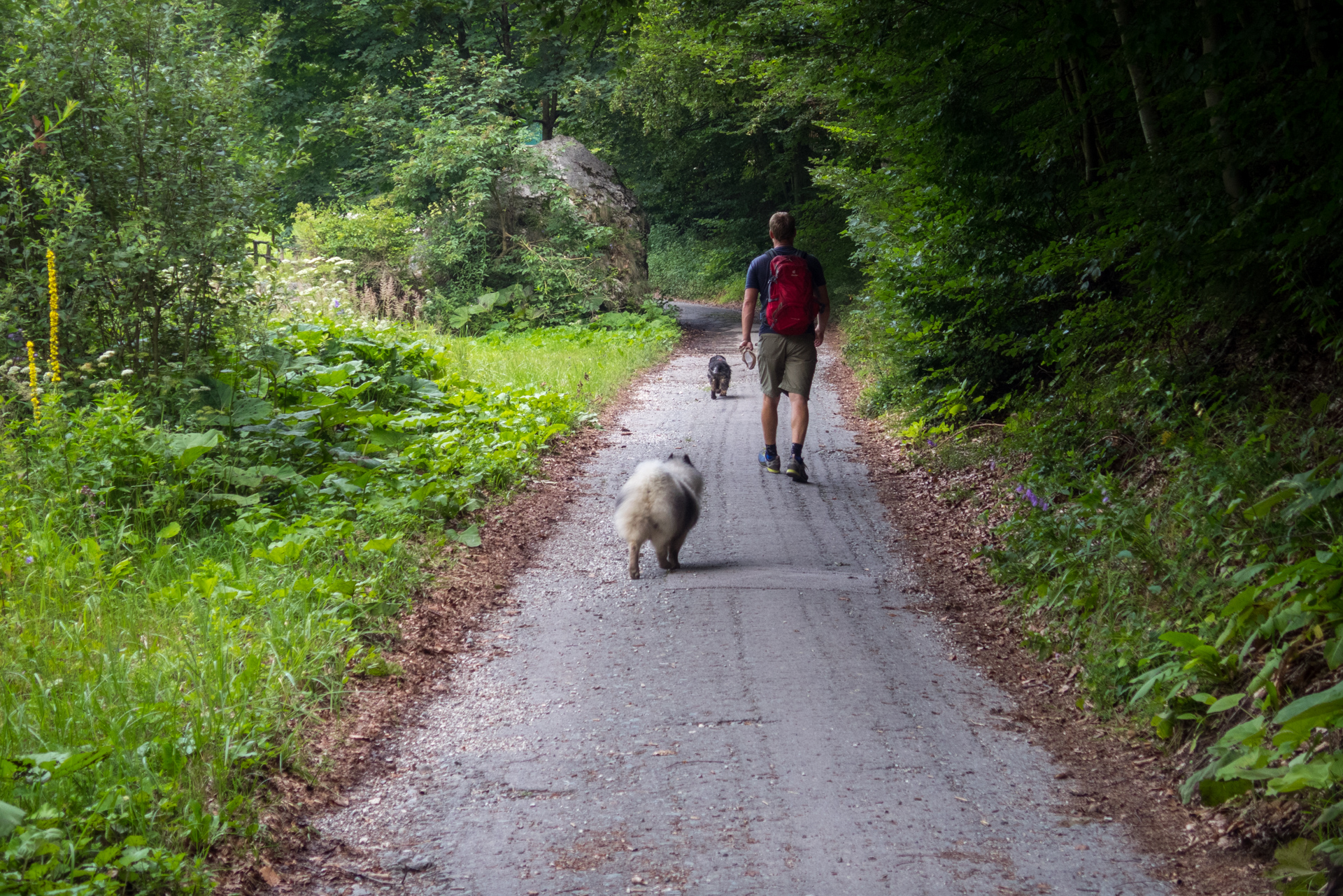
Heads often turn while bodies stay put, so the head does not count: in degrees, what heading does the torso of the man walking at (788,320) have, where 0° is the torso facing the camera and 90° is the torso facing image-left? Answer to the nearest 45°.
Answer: approximately 180°

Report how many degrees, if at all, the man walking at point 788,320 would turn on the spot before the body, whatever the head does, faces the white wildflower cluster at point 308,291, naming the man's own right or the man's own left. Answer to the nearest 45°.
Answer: approximately 45° to the man's own left

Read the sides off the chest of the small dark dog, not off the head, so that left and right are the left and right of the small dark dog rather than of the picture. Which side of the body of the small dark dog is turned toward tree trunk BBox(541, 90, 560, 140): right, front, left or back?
front

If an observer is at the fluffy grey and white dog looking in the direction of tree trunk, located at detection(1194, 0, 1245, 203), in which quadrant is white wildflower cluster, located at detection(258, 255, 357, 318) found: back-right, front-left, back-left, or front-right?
front-left

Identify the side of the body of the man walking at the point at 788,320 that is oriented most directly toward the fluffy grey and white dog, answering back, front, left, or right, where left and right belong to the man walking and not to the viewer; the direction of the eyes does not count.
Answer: back

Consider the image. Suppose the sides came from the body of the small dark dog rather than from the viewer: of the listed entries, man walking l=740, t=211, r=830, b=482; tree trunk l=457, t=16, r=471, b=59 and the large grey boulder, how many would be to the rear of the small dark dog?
1

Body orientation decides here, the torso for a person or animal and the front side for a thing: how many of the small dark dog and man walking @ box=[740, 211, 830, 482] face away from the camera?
2

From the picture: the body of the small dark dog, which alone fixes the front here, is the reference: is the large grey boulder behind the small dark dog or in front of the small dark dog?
in front

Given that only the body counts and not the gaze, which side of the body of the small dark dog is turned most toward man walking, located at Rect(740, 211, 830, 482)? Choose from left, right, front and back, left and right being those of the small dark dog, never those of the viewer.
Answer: back

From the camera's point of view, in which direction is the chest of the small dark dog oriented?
away from the camera
